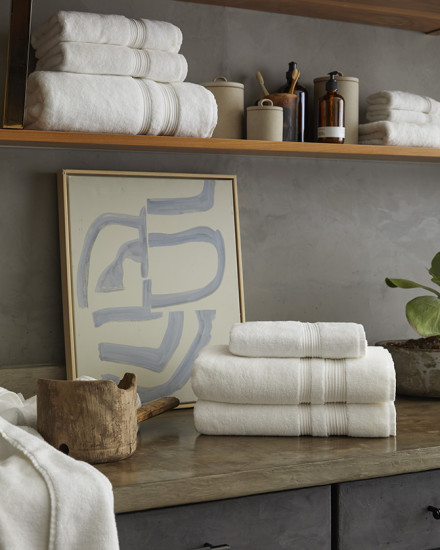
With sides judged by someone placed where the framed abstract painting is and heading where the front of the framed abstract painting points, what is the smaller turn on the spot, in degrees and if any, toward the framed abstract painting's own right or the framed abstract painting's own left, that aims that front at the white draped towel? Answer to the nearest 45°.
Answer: approximately 45° to the framed abstract painting's own right

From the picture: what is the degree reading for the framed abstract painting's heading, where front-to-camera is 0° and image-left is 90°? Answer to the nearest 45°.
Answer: approximately 315°

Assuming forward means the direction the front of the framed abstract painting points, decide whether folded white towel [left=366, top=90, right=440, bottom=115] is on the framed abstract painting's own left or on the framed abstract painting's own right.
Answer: on the framed abstract painting's own left

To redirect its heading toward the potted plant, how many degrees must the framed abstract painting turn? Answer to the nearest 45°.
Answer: approximately 45° to its left
